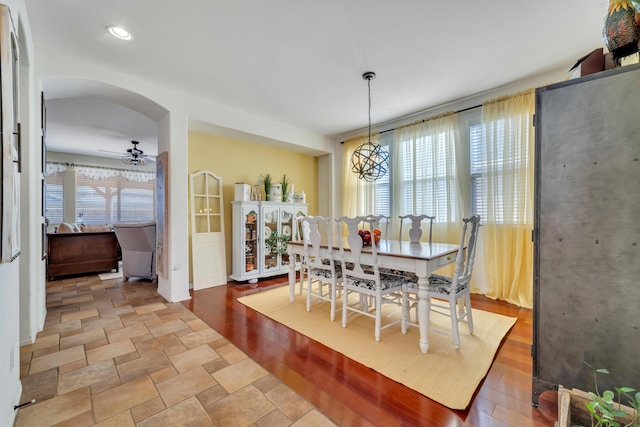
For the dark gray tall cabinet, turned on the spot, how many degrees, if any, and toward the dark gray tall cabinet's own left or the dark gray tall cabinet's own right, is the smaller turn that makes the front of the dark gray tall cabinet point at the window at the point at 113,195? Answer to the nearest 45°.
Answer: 0° — it already faces it

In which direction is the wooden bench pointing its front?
away from the camera

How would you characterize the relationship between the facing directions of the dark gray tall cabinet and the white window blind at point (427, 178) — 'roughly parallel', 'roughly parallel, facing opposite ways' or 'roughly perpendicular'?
roughly perpendicular

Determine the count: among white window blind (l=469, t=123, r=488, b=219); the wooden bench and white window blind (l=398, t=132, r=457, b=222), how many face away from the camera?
1

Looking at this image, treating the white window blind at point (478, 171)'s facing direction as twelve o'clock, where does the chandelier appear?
The chandelier is roughly at 12 o'clock from the white window blind.

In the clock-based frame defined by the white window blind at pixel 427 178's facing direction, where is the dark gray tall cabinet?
The dark gray tall cabinet is roughly at 10 o'clock from the white window blind.

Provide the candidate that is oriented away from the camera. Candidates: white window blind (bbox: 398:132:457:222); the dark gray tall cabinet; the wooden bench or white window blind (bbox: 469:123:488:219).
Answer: the wooden bench

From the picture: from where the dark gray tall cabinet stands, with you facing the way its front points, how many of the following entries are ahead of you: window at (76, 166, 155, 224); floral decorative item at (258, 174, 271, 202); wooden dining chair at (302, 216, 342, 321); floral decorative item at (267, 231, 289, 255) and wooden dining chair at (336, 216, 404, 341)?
5

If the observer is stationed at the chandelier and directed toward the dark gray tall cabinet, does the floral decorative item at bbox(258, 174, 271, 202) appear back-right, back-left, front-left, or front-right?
back-right

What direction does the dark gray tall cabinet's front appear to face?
to the viewer's left

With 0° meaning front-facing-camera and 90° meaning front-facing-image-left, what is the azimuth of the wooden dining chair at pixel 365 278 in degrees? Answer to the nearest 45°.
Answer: approximately 225°

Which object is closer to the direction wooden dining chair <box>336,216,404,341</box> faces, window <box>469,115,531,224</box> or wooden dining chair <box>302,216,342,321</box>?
the window

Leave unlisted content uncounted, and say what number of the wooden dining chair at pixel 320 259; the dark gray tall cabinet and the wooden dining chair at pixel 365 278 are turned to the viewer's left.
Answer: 1

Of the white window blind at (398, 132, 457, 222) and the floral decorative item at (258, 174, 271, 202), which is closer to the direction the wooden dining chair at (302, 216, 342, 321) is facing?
the white window blind

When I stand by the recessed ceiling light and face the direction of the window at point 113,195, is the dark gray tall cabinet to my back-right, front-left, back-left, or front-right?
back-right

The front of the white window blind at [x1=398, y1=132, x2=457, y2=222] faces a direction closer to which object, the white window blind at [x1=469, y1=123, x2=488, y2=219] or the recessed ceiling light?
the recessed ceiling light
